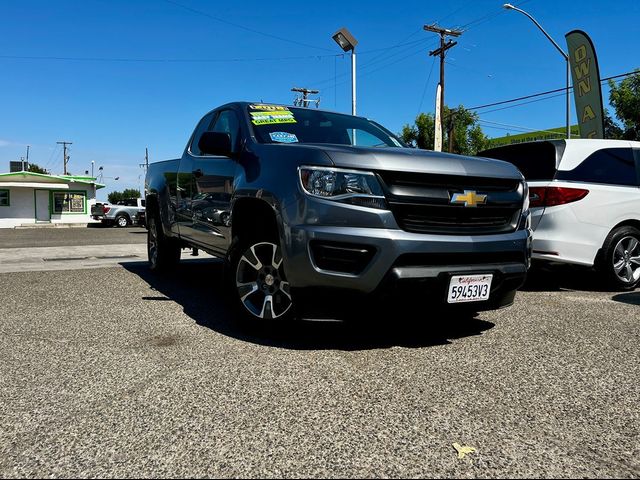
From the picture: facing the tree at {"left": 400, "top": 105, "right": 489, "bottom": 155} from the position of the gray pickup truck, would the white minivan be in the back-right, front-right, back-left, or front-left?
front-right

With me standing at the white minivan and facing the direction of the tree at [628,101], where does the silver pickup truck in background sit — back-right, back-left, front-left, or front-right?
front-left

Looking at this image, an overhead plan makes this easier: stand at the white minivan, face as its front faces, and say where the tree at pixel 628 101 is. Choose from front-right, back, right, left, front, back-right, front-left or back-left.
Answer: front-left

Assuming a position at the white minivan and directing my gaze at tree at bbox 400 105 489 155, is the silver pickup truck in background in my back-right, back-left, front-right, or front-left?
front-left

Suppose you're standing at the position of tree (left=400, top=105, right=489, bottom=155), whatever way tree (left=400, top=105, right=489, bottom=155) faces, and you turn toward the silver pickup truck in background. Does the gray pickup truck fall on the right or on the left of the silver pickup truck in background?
left

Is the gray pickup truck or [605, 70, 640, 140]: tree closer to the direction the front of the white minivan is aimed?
the tree

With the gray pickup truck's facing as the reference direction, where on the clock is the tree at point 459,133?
The tree is roughly at 8 o'clock from the gray pickup truck.

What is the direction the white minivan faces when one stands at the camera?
facing away from the viewer and to the right of the viewer

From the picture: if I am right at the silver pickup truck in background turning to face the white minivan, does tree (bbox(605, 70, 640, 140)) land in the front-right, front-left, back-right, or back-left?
front-left

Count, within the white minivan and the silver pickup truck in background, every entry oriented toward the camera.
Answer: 0

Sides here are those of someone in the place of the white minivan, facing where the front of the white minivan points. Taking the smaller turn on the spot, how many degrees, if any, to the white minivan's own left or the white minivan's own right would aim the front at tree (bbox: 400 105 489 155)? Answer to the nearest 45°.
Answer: approximately 45° to the white minivan's own left

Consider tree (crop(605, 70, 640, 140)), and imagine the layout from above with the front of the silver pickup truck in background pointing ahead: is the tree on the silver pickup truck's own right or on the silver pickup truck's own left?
on the silver pickup truck's own right

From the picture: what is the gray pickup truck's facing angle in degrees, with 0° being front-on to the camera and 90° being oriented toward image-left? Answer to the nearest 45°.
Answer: approximately 315°
